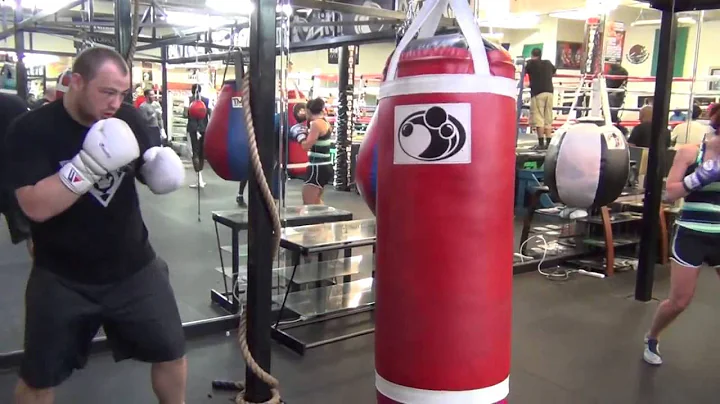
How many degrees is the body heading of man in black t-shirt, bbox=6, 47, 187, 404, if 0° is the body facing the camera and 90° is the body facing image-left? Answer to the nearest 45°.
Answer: approximately 315°

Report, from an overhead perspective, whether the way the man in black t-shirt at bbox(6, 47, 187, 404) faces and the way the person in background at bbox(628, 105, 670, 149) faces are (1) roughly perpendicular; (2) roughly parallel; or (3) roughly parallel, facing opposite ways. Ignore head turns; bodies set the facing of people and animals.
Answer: roughly perpendicular

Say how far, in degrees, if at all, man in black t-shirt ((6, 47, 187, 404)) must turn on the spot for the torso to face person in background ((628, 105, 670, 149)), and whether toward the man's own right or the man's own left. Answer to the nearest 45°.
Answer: approximately 90° to the man's own left

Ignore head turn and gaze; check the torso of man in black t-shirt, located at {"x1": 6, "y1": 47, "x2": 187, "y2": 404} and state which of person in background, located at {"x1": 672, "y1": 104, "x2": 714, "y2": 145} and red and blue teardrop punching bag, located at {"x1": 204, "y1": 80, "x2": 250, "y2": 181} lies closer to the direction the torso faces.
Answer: the person in background

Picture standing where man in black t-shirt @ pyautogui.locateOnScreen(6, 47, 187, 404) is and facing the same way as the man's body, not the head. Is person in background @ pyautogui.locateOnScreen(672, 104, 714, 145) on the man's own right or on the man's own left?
on the man's own left

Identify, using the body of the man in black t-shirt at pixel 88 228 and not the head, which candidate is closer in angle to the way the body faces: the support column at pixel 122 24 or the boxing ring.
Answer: the boxing ring
